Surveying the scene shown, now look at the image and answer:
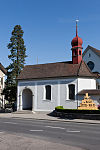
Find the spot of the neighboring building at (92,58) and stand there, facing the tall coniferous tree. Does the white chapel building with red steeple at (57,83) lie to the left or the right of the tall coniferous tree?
left

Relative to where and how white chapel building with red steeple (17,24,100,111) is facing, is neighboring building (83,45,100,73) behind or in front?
behind
